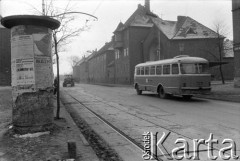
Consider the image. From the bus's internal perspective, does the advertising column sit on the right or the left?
on its left

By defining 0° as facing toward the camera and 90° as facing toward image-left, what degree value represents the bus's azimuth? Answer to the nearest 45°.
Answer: approximately 135°
